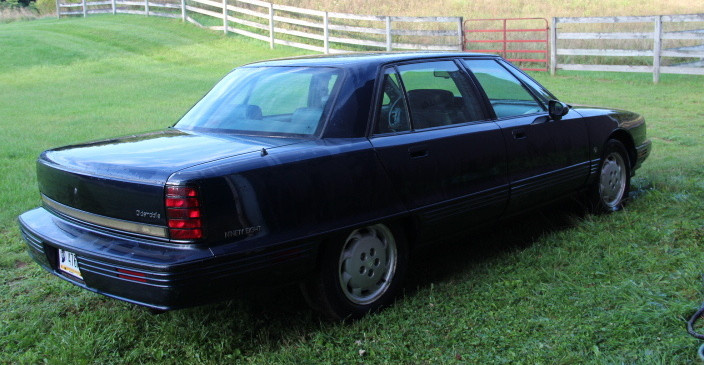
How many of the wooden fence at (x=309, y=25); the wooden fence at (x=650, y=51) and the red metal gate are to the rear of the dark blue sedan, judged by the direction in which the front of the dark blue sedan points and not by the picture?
0

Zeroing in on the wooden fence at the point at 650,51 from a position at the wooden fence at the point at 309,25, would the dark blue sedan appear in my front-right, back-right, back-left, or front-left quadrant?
front-right

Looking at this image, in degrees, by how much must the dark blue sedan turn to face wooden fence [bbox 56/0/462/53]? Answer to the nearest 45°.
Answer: approximately 45° to its left

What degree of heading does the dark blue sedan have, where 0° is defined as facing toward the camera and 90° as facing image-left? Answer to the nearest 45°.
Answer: approximately 225°

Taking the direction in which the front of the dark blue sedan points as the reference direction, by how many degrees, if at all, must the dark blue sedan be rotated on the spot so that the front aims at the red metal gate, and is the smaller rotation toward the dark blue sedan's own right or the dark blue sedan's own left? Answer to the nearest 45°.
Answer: approximately 45° to the dark blue sedan's own left
